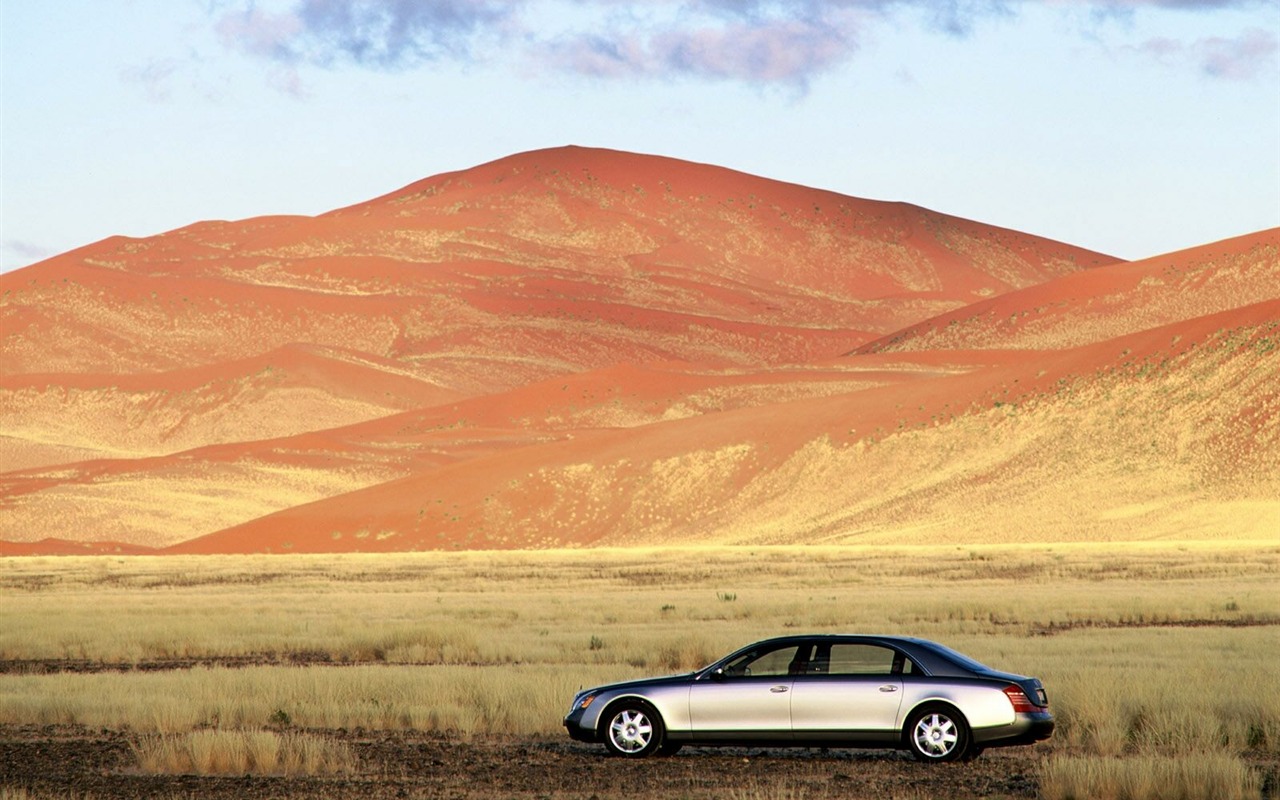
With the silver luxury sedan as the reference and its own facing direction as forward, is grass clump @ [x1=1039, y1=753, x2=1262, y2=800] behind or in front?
behind

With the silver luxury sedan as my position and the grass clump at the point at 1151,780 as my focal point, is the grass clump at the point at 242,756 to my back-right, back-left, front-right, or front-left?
back-right

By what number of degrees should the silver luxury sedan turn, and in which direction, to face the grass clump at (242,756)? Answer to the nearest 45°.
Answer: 0° — it already faces it

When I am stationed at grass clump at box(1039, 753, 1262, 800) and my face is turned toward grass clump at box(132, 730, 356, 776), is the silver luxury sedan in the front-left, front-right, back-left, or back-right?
front-right

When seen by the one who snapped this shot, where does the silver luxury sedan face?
facing to the left of the viewer
